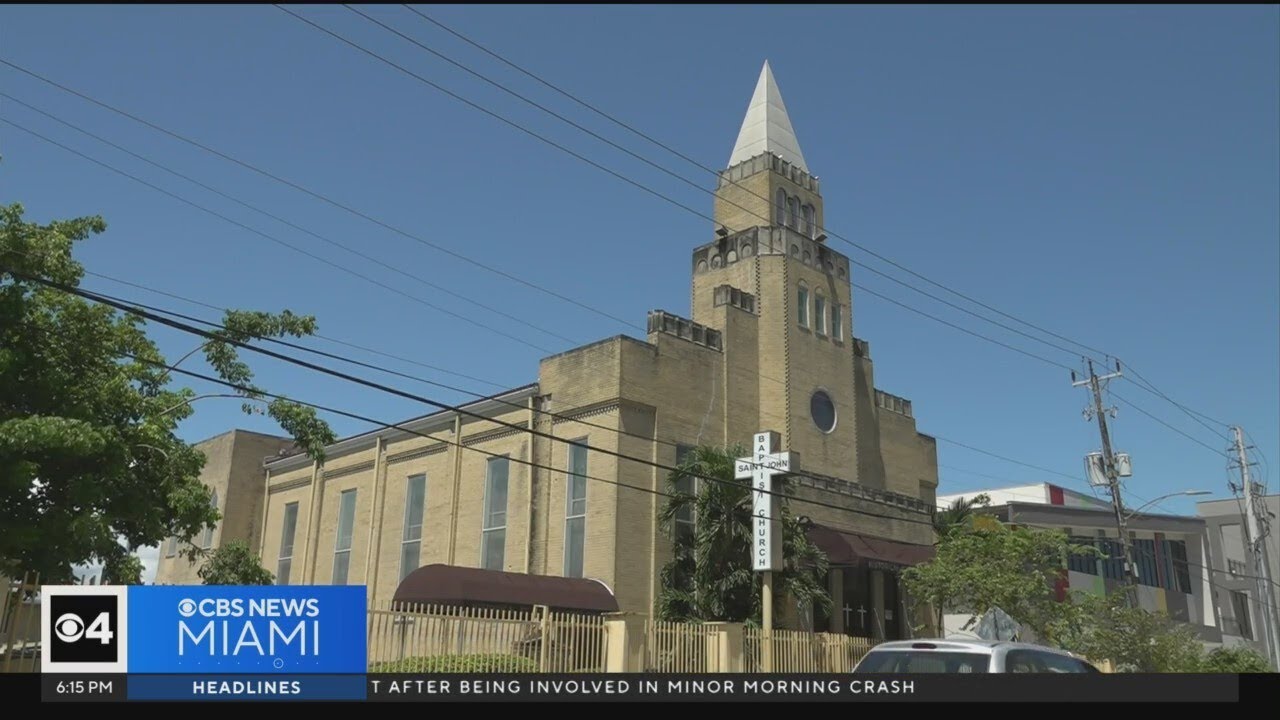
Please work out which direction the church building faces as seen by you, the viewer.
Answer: facing the viewer and to the right of the viewer

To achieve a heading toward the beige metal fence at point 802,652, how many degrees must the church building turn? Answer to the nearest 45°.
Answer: approximately 45° to its right

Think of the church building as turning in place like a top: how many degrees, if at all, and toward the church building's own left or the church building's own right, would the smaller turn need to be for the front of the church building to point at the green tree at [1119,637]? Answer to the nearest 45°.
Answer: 0° — it already faces it

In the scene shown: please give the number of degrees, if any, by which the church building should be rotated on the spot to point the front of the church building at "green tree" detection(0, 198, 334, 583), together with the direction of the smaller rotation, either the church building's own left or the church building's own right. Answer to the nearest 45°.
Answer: approximately 90° to the church building's own right

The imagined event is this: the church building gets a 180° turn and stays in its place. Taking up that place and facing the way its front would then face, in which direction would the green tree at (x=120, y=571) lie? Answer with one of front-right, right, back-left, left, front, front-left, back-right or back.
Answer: left

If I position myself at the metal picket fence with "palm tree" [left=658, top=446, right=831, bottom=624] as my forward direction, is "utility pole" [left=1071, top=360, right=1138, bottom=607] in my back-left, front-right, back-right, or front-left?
front-right
